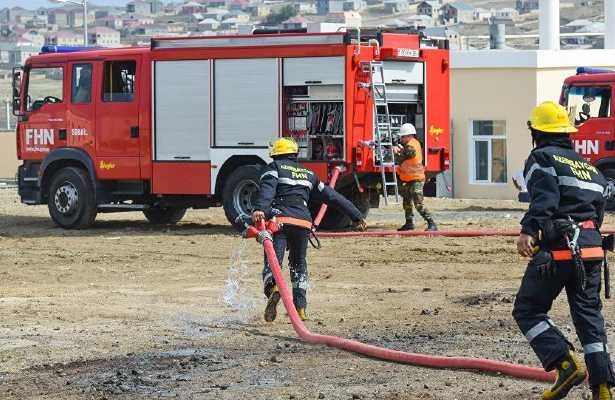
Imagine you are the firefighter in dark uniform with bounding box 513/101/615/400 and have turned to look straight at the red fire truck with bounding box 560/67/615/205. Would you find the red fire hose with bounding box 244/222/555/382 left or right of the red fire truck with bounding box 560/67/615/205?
left

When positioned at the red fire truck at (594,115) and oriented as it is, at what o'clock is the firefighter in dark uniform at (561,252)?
The firefighter in dark uniform is roughly at 9 o'clock from the red fire truck.

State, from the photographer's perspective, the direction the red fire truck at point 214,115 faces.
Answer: facing away from the viewer and to the left of the viewer

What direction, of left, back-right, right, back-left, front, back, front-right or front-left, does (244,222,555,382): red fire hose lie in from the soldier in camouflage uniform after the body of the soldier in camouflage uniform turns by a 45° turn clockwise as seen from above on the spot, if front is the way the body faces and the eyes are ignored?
back-left

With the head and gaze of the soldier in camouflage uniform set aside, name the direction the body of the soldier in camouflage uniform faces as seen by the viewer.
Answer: to the viewer's left

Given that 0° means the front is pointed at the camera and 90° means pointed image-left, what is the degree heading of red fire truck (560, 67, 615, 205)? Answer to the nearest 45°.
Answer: approximately 90°

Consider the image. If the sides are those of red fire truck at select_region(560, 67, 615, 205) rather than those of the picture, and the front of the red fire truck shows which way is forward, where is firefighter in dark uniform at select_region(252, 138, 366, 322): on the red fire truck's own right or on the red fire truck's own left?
on the red fire truck's own left

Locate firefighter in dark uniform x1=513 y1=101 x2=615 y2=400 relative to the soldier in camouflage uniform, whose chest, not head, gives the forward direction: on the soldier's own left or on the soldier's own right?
on the soldier's own left
